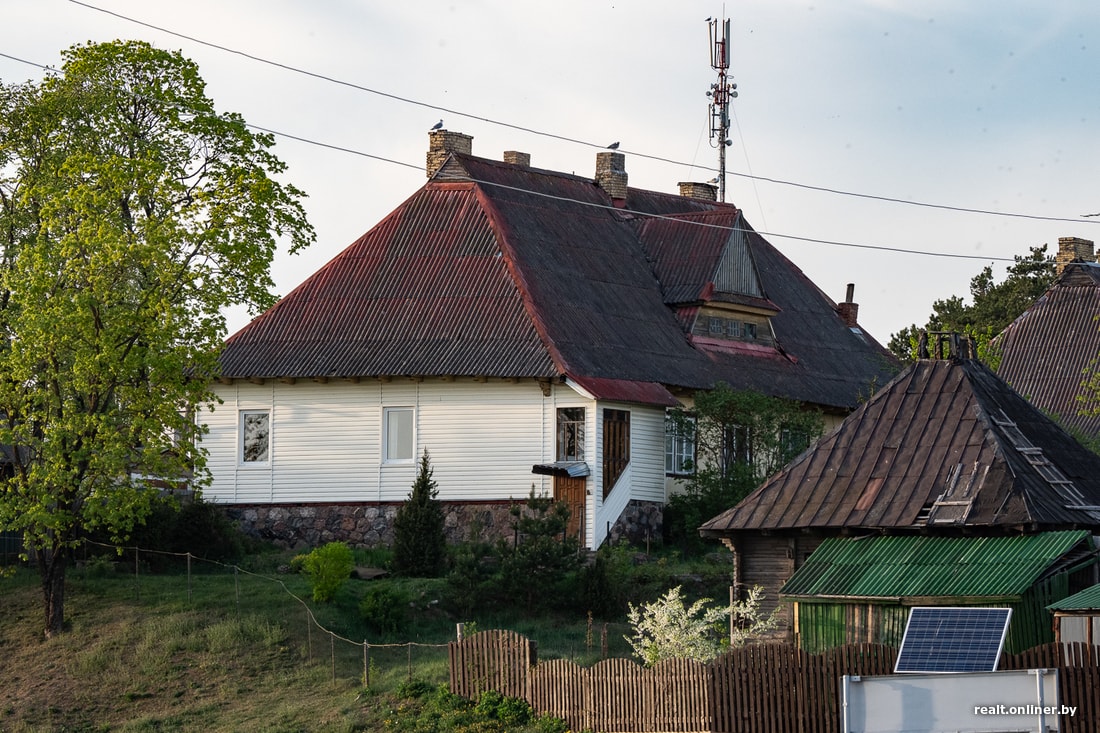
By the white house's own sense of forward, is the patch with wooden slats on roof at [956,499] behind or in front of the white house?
in front

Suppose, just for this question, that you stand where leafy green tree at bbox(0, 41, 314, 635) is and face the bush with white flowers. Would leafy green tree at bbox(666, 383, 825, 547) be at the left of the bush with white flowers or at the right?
left

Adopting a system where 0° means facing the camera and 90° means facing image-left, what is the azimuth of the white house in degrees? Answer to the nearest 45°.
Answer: approximately 315°

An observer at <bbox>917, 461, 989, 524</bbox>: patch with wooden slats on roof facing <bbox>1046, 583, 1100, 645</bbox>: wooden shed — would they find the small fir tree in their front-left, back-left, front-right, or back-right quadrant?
back-right

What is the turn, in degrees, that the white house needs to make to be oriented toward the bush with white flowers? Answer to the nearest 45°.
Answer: approximately 45° to its right

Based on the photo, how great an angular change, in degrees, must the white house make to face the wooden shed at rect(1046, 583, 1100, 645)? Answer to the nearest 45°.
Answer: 0° — it already faces it

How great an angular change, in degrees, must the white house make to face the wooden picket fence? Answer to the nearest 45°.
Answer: approximately 45° to its right

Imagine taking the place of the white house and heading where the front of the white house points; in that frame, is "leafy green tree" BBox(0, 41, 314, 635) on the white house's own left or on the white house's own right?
on the white house's own right

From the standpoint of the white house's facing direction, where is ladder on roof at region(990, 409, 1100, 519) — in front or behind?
in front
